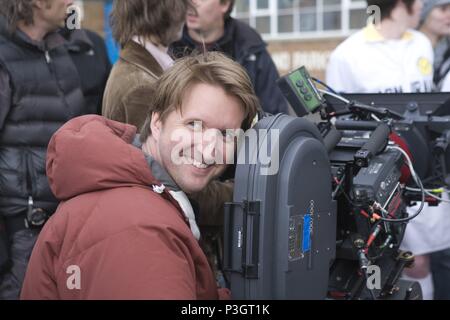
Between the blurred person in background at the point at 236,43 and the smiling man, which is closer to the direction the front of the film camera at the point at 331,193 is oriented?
the blurred person in background

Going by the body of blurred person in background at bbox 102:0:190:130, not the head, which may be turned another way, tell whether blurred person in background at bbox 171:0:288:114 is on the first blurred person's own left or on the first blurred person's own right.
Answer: on the first blurred person's own left

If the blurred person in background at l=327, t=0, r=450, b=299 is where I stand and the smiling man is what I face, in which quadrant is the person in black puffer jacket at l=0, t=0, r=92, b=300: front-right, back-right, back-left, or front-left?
front-right

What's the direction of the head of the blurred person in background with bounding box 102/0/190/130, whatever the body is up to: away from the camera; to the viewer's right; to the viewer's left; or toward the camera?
away from the camera

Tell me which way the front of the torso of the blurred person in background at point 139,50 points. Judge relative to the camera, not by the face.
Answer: to the viewer's right

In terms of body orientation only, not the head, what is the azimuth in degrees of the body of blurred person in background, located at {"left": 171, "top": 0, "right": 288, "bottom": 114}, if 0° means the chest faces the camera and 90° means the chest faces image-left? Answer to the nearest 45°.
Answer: approximately 45°

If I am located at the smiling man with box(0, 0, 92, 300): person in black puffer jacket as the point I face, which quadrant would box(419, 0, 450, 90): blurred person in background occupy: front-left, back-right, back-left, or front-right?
front-right

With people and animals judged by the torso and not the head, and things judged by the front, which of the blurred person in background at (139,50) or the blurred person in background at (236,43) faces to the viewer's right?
the blurred person in background at (139,50)

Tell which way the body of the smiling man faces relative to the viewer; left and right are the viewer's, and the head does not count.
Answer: facing to the right of the viewer

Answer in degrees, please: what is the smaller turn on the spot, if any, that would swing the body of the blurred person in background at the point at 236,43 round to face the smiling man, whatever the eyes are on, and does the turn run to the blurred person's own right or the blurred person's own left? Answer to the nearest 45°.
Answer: approximately 45° to the blurred person's own left

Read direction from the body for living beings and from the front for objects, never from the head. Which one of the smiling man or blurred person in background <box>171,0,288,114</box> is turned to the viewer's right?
the smiling man

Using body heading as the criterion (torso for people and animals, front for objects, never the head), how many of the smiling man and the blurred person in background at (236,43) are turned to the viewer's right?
1

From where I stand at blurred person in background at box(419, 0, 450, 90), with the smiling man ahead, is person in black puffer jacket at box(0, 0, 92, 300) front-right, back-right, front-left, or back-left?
front-right

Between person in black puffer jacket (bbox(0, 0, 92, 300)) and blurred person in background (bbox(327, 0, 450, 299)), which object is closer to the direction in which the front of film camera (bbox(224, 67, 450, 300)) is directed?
the blurred person in background

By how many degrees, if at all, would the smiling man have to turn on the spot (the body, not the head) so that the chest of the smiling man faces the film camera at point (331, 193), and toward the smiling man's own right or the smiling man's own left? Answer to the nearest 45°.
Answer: approximately 45° to the smiling man's own left

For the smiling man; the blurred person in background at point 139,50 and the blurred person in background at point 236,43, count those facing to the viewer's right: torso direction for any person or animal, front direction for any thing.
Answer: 2

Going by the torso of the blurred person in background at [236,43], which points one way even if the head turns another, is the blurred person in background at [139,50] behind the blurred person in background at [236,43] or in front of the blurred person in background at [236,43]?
in front
